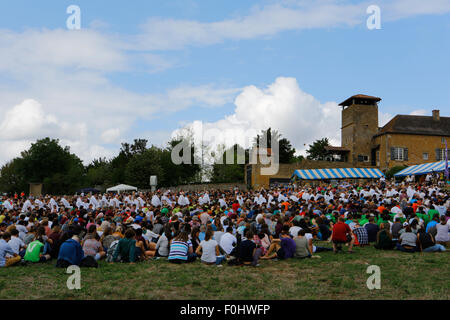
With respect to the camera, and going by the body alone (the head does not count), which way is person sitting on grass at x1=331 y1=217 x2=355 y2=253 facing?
away from the camera

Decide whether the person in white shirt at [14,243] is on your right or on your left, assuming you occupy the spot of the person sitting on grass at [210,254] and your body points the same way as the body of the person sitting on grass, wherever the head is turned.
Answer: on your left

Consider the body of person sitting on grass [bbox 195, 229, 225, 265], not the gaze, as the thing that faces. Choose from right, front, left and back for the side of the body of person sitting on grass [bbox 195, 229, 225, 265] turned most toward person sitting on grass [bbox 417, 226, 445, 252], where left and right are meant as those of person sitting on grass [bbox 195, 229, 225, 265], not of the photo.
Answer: right

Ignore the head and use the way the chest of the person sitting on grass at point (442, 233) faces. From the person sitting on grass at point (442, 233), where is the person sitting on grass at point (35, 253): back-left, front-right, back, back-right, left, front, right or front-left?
back-left

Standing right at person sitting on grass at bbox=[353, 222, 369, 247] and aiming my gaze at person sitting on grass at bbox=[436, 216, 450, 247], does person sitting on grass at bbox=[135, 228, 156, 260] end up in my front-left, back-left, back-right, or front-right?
back-right

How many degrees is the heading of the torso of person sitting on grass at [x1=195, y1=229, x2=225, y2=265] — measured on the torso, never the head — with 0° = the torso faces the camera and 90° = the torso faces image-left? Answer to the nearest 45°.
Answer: approximately 180°

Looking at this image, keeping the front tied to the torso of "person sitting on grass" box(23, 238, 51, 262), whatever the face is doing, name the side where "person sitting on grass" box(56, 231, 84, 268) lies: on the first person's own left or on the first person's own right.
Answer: on the first person's own right

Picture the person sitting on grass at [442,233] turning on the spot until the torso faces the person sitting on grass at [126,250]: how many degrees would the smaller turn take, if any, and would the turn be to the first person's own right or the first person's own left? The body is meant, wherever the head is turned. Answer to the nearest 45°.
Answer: approximately 135° to the first person's own left

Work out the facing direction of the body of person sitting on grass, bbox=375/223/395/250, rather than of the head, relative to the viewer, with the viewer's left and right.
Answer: facing away from the viewer

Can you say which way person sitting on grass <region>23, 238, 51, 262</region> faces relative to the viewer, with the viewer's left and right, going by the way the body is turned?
facing away from the viewer and to the right of the viewer

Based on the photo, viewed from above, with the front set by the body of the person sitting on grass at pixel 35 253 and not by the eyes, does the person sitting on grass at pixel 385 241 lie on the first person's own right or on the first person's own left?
on the first person's own right
